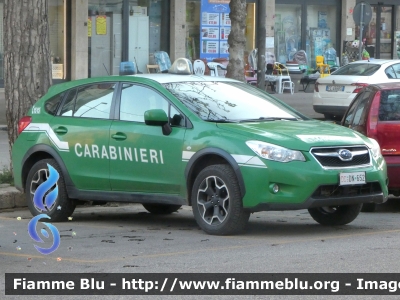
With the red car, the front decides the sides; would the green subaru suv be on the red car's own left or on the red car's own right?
on the red car's own left

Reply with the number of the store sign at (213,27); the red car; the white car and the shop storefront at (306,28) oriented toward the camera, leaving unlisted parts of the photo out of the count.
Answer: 2

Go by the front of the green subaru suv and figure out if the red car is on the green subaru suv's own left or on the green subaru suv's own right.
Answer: on the green subaru suv's own left

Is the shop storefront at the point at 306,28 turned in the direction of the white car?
yes

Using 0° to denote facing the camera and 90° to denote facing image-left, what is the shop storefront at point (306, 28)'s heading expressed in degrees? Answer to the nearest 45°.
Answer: approximately 0°

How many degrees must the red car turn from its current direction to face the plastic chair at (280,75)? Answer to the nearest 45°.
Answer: approximately 45° to its right

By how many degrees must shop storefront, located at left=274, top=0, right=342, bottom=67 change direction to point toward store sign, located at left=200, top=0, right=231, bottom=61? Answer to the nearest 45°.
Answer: approximately 45° to its right
